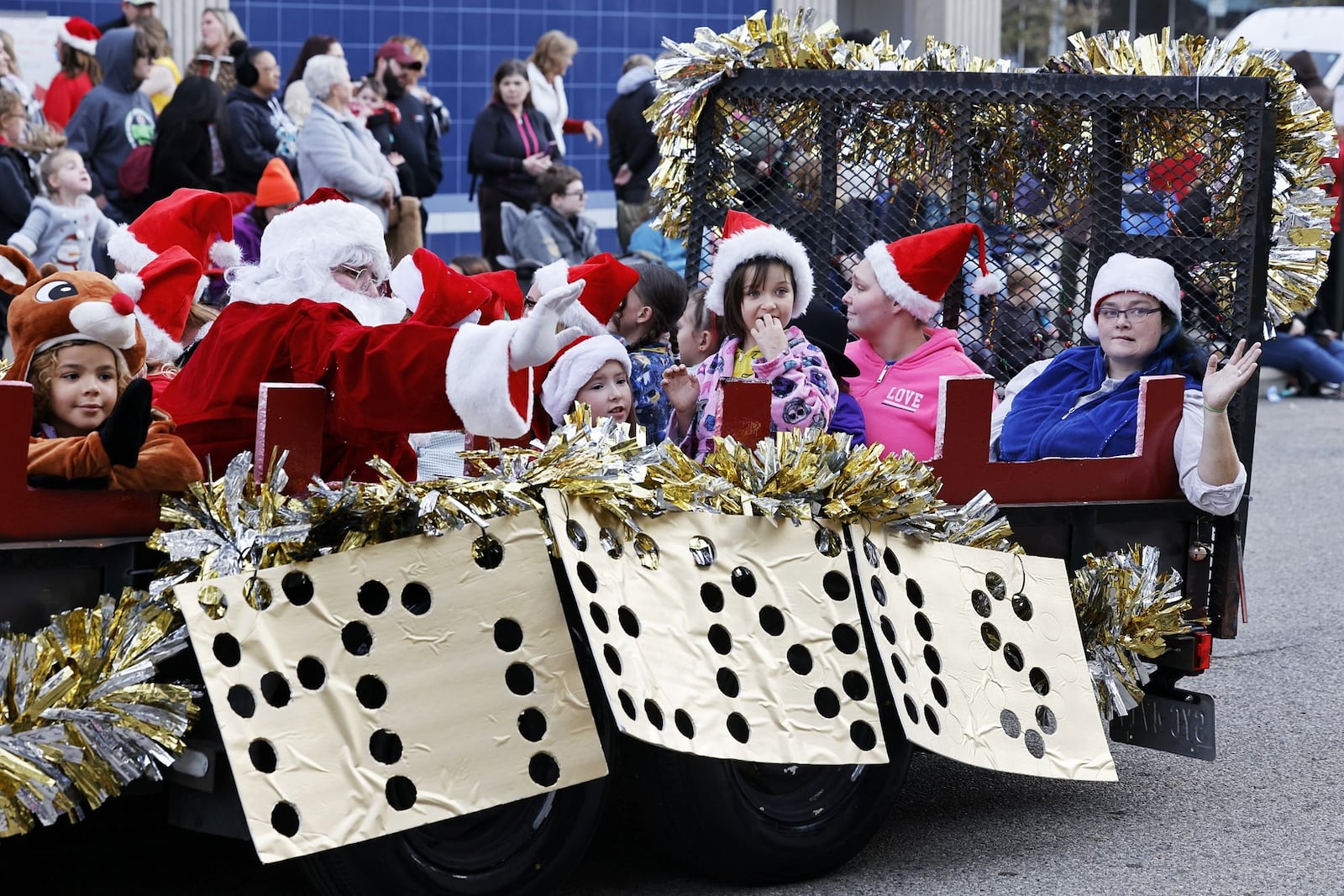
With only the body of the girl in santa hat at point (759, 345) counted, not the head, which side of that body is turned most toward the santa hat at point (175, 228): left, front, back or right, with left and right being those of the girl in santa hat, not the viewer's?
right

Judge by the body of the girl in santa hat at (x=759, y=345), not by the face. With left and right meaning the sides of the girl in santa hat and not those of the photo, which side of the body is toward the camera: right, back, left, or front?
front

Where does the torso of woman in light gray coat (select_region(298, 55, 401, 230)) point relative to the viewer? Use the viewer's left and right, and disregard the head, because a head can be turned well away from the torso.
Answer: facing the viewer and to the right of the viewer

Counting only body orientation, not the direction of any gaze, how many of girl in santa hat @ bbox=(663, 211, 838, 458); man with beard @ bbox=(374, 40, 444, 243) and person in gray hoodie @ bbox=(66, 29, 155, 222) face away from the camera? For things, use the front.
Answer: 0

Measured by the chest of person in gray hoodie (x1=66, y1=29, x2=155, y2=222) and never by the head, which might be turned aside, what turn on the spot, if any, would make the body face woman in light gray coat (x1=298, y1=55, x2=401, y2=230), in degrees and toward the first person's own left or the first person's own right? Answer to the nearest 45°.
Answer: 0° — they already face them

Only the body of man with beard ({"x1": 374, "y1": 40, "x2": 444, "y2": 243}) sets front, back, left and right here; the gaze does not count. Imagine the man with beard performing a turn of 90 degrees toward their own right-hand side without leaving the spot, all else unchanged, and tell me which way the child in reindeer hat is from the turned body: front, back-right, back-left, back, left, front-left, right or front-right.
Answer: front-left

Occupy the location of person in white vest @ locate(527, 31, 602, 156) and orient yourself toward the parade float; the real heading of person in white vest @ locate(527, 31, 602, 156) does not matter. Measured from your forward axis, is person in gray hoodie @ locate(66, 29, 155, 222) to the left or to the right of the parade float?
right

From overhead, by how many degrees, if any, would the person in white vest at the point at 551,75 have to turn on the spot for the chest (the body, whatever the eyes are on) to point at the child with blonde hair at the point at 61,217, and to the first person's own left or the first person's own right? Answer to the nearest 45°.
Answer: approximately 90° to the first person's own right

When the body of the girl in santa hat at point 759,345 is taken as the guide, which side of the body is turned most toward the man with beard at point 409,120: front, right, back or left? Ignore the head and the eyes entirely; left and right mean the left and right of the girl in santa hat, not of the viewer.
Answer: back
